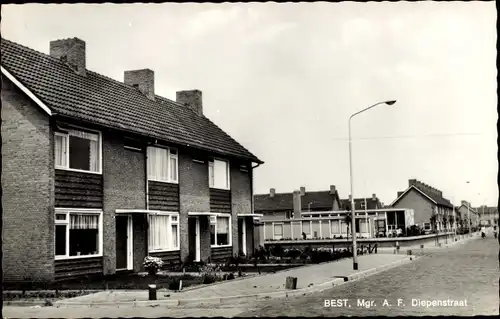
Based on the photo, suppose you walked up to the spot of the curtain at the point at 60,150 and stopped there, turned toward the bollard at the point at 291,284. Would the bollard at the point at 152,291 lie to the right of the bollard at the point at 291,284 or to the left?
right

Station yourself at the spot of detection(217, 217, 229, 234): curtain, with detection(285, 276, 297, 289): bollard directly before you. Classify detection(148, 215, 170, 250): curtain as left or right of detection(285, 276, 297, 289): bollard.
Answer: right

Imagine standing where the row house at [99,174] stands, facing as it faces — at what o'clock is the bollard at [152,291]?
The bollard is roughly at 1 o'clock from the row house.

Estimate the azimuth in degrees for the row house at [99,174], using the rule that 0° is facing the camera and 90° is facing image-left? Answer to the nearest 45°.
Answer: approximately 315°

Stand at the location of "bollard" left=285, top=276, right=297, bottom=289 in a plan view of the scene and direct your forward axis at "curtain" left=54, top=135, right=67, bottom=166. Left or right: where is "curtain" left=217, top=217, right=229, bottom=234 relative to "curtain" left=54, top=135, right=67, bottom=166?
right

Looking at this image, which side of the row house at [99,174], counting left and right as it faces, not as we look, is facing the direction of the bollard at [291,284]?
front
